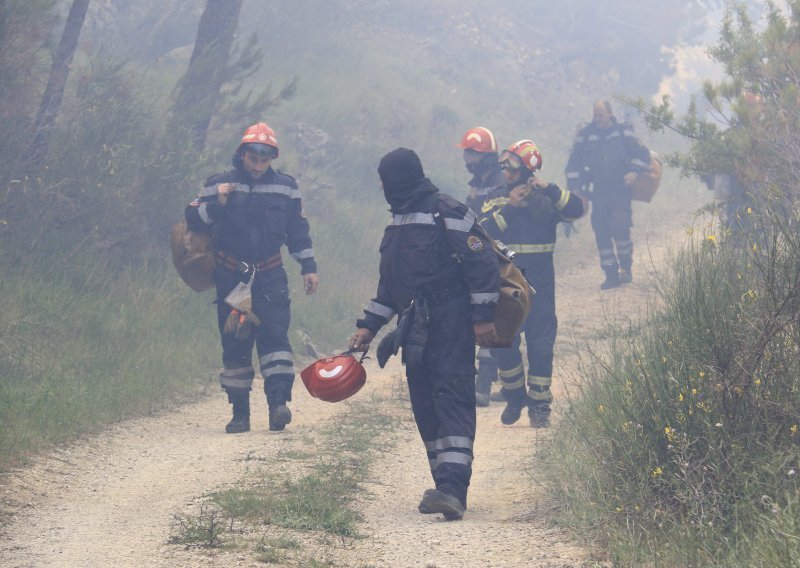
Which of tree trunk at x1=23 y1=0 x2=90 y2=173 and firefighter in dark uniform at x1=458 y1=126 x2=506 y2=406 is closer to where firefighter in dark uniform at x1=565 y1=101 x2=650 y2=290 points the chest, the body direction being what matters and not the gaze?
the firefighter in dark uniform

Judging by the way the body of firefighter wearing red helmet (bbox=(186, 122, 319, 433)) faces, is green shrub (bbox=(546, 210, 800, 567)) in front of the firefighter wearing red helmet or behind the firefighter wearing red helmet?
in front

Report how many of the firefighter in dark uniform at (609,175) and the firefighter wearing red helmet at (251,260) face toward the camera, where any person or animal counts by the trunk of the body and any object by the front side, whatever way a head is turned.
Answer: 2

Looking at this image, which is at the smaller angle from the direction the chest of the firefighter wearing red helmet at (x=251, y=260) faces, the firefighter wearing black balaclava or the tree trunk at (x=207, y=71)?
the firefighter wearing black balaclava

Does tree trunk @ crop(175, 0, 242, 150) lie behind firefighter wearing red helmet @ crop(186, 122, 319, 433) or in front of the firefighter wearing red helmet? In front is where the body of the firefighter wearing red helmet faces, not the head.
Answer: behind

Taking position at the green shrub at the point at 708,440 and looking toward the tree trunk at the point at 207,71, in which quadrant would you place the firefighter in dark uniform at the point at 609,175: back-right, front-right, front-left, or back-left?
front-right

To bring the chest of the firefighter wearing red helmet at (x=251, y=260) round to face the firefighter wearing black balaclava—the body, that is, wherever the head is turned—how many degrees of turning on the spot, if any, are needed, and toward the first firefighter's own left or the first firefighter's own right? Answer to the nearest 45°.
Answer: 0° — they already face them

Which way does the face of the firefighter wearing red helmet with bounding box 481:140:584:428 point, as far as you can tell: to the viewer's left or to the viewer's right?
to the viewer's left

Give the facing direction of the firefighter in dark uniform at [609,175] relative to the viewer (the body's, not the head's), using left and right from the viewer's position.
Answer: facing the viewer

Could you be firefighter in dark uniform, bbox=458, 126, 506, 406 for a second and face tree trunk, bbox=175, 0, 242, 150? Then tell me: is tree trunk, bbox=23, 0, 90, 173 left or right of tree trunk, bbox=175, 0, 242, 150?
left
